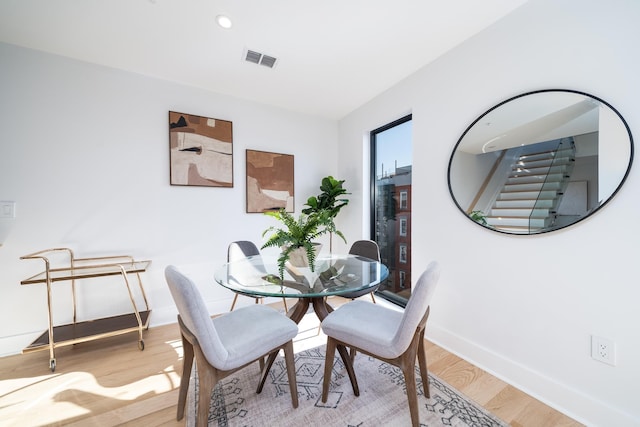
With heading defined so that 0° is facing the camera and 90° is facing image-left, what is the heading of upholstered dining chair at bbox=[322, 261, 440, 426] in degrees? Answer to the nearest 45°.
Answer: approximately 135°

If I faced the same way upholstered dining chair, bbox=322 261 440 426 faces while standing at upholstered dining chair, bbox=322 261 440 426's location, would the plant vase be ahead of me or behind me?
ahead

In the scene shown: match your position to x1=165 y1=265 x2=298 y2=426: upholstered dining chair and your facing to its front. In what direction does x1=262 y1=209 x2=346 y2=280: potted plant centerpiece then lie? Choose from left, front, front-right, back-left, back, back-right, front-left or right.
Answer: front

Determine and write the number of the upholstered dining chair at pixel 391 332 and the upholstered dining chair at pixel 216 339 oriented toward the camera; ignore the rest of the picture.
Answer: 0

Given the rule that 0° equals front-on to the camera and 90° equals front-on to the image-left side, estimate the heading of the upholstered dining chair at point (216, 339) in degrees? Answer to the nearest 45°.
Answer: approximately 225°

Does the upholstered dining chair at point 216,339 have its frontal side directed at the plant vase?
yes

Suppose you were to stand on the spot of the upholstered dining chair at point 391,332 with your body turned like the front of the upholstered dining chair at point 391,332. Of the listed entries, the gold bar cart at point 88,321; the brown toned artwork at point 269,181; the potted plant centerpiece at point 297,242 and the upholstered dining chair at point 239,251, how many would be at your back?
0

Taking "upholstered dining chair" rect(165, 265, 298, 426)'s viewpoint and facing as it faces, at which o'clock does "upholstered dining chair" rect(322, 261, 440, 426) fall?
"upholstered dining chair" rect(322, 261, 440, 426) is roughly at 2 o'clock from "upholstered dining chair" rect(165, 265, 298, 426).

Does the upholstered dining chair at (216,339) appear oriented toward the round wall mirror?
no

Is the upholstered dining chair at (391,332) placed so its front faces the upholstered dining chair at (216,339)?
no

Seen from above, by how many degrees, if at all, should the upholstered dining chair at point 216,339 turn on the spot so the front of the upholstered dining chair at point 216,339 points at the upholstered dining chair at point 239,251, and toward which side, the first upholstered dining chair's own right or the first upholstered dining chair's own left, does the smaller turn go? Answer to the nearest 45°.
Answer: approximately 45° to the first upholstered dining chair's own left

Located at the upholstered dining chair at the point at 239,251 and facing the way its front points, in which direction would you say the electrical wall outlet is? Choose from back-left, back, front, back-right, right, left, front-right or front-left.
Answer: front

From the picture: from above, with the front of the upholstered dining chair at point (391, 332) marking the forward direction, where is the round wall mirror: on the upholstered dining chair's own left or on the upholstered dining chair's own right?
on the upholstered dining chair's own right

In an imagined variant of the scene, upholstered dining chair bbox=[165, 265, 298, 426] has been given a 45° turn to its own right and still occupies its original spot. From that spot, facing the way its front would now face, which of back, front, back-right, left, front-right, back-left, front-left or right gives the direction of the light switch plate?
back-left

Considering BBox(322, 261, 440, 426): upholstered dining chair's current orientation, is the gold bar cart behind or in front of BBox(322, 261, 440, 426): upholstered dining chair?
in front

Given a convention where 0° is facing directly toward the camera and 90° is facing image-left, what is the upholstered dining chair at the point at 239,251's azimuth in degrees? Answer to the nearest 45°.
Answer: approximately 315°

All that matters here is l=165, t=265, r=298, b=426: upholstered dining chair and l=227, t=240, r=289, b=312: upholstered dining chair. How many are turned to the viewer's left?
0

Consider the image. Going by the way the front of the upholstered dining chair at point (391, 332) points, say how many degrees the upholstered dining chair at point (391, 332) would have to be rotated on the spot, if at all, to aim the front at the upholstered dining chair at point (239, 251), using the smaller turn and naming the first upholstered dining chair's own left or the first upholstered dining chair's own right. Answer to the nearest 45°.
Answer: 0° — it already faces it
